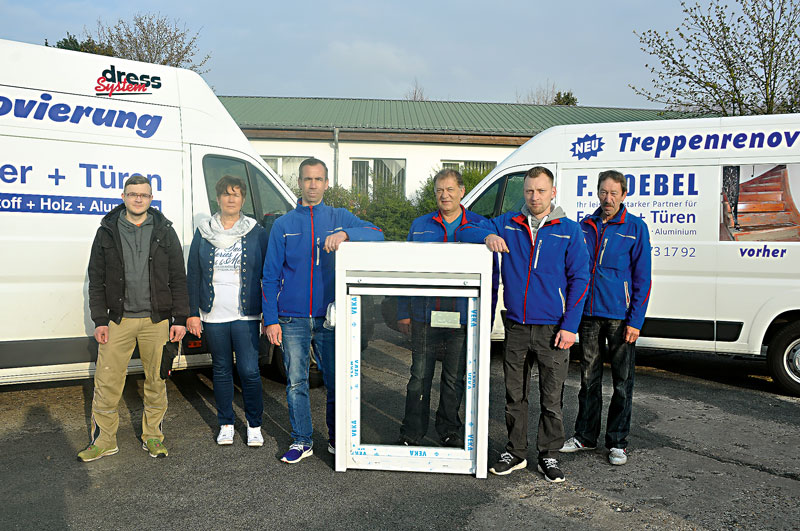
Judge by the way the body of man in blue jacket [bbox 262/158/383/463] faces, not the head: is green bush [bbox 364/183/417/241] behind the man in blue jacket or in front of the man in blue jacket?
behind

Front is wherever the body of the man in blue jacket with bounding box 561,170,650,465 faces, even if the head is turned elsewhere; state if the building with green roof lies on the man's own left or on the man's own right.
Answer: on the man's own right

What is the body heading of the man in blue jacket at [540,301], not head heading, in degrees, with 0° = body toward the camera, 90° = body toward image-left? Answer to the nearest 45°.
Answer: approximately 0°

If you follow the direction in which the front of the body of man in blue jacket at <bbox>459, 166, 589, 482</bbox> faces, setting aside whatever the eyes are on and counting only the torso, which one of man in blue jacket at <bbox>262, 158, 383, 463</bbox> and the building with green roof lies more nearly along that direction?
the man in blue jacket

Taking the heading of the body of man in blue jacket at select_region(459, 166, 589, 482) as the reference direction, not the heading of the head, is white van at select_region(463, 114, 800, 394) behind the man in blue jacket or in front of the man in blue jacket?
behind

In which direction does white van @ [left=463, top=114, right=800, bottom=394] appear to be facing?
to the viewer's left

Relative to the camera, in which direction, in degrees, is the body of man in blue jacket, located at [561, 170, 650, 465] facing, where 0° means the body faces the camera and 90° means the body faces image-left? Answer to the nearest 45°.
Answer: approximately 45°

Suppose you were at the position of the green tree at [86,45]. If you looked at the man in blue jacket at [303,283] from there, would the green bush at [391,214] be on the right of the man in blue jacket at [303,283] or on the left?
left
